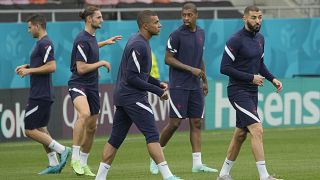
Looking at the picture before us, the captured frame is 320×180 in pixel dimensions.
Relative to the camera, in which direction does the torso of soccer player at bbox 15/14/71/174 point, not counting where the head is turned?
to the viewer's left

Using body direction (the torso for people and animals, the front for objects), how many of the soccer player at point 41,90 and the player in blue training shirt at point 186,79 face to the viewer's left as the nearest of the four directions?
1

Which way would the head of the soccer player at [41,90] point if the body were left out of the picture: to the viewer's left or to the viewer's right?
to the viewer's left

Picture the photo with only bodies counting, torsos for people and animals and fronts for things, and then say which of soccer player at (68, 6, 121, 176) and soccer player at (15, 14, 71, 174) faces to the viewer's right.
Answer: soccer player at (68, 6, 121, 176)
